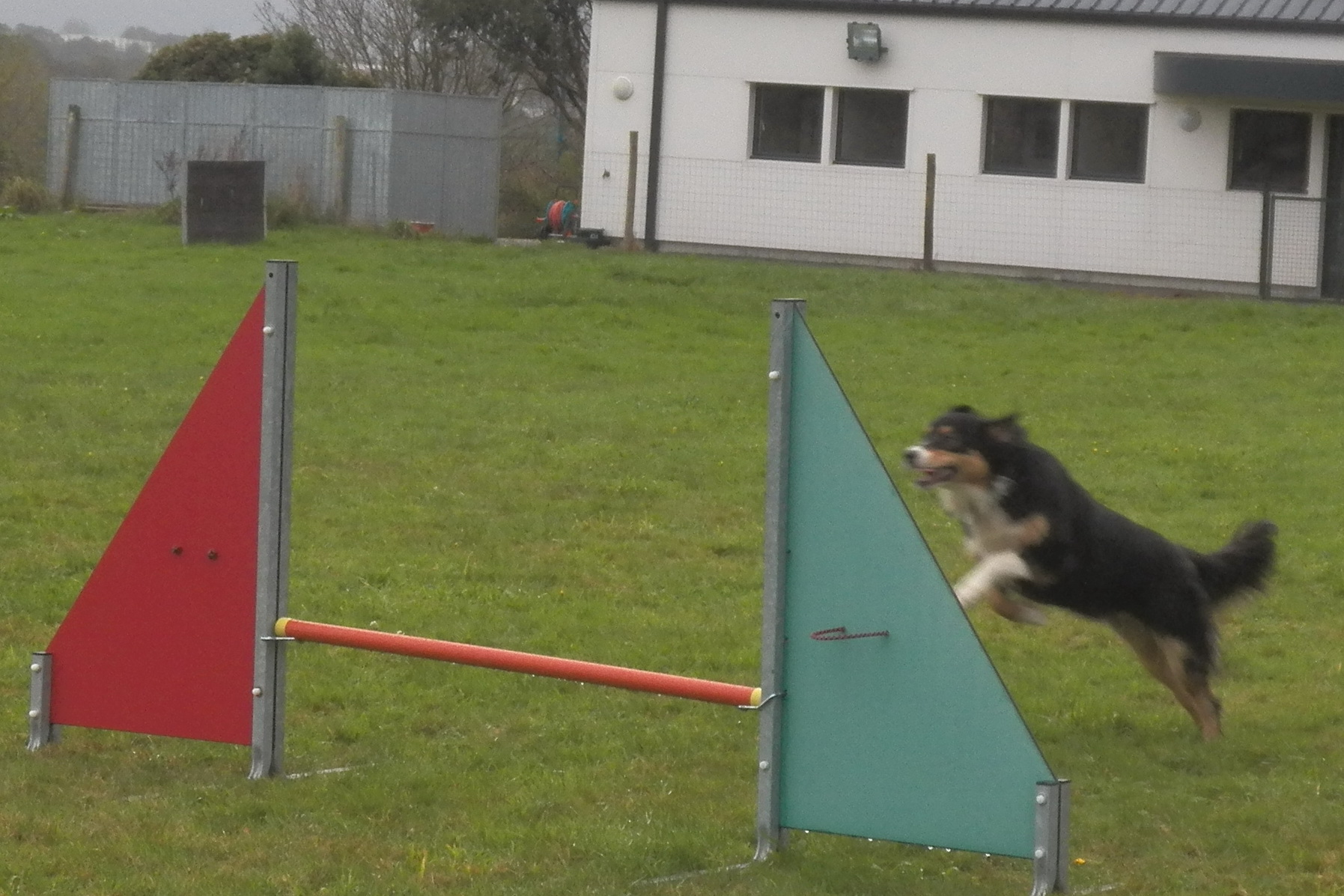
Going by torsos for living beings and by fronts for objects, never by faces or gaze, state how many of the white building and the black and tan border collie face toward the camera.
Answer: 1

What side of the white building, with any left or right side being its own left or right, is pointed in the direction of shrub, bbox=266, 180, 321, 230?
right

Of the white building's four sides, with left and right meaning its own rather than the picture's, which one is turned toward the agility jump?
front

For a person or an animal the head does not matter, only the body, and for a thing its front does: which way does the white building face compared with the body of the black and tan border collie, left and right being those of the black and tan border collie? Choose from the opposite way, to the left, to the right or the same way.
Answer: to the left

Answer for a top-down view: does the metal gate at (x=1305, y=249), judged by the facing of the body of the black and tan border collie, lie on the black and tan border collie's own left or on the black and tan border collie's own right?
on the black and tan border collie's own right

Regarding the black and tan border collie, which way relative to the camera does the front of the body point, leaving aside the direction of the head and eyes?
to the viewer's left

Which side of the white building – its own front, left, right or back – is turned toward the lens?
front

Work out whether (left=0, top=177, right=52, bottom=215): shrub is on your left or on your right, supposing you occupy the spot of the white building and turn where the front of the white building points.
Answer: on your right

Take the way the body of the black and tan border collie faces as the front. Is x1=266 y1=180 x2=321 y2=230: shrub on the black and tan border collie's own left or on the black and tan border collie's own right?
on the black and tan border collie's own right

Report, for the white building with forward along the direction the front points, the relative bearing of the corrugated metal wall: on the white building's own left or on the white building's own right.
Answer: on the white building's own right
